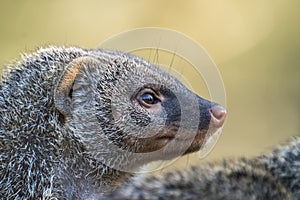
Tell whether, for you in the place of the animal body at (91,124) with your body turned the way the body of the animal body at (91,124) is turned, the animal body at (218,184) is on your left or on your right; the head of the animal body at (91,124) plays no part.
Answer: on your right

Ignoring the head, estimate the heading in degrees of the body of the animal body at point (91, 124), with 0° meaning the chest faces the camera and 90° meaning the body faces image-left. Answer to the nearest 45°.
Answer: approximately 270°
